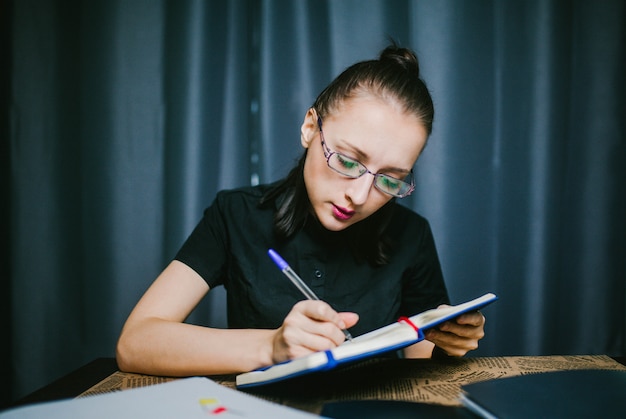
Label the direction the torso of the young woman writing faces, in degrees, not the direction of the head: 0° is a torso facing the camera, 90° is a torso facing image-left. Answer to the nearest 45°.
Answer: approximately 0°
